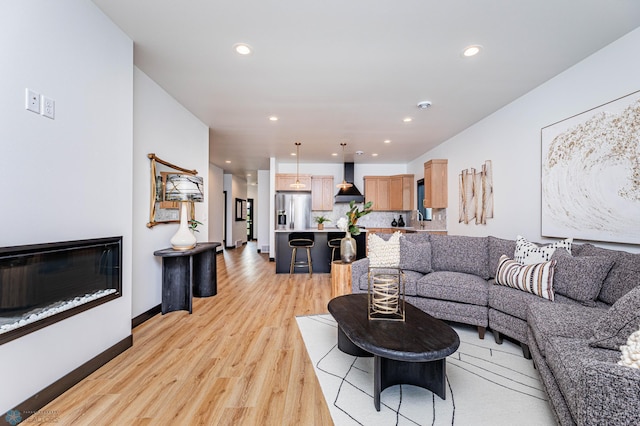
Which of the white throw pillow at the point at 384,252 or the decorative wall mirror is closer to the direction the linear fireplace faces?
the white throw pillow

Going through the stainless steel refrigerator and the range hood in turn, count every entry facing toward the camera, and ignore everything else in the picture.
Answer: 2

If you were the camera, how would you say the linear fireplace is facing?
facing the viewer and to the right of the viewer

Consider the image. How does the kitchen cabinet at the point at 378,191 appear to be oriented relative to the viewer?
toward the camera

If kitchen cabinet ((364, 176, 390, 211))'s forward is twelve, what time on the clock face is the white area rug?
The white area rug is roughly at 12 o'clock from the kitchen cabinet.

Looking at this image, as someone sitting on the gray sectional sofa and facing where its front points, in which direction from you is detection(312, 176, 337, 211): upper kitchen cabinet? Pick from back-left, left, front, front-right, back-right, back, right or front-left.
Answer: right

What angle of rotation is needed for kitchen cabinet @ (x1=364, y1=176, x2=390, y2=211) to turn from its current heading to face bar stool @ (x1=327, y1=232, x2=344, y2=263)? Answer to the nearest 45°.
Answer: approximately 45° to its right

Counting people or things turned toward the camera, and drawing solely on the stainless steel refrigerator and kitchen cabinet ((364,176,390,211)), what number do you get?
2

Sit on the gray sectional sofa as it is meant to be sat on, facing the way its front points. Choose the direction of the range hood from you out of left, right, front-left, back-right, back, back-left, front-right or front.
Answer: right

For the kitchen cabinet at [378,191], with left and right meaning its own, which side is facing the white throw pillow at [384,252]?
front

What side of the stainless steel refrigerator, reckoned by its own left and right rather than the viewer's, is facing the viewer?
front

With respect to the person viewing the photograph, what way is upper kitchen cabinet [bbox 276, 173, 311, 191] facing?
facing the viewer

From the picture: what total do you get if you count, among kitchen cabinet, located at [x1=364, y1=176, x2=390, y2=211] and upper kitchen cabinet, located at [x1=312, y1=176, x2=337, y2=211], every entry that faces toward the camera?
2

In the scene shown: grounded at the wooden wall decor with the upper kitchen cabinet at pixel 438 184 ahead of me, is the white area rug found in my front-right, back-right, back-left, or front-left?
back-left

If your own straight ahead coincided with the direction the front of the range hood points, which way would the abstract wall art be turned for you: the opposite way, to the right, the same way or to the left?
to the right
